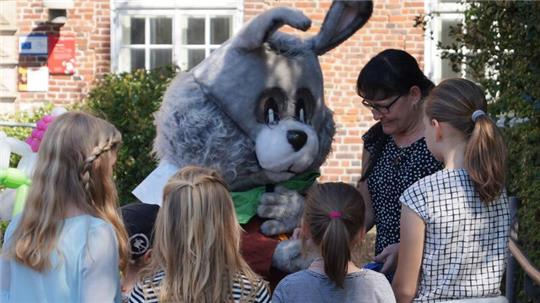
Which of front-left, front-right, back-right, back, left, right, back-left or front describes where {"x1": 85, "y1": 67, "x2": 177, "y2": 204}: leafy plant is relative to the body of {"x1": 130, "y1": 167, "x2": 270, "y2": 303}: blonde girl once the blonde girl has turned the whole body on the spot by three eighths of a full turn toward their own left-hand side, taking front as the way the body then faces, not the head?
back-right

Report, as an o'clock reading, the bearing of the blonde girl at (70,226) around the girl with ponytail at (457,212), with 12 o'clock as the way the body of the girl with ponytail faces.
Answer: The blonde girl is roughly at 10 o'clock from the girl with ponytail.

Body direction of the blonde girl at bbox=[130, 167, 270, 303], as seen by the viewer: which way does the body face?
away from the camera

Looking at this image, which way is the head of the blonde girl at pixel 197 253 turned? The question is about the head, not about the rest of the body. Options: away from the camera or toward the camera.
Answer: away from the camera

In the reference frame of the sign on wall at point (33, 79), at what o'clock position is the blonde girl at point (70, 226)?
The blonde girl is roughly at 12 o'clock from the sign on wall.

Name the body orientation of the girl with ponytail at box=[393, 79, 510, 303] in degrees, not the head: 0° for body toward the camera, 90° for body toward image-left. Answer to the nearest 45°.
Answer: approximately 135°

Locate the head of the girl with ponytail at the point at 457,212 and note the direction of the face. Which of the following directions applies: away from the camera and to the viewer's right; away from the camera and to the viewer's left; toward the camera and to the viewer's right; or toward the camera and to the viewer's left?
away from the camera and to the viewer's left

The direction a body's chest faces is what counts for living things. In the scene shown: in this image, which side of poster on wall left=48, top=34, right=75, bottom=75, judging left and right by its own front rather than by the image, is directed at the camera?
front

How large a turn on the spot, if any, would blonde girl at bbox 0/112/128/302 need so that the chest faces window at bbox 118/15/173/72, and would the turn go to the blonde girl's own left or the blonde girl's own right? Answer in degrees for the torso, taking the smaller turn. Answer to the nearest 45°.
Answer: approximately 45° to the blonde girl's own left

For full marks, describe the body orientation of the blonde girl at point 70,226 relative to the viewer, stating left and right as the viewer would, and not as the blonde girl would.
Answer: facing away from the viewer and to the right of the viewer

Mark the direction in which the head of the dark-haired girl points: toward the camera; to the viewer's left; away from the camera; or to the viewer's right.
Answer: away from the camera

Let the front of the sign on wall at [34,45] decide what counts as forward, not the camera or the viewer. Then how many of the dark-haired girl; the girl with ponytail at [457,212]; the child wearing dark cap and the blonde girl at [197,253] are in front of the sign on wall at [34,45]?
4

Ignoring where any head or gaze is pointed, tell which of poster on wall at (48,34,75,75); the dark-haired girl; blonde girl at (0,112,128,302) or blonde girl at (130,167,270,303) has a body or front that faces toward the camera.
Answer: the poster on wall

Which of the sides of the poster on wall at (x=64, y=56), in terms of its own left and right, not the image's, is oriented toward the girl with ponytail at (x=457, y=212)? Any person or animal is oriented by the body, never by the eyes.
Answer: front

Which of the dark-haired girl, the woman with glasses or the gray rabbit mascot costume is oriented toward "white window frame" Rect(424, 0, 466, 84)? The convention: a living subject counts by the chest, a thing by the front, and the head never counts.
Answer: the dark-haired girl

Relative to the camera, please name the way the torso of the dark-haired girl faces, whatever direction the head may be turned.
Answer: away from the camera
